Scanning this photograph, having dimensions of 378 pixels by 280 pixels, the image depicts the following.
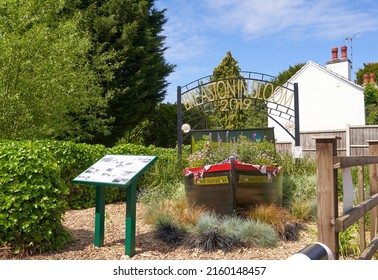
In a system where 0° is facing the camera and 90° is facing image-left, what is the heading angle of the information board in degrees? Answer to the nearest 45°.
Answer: approximately 45°

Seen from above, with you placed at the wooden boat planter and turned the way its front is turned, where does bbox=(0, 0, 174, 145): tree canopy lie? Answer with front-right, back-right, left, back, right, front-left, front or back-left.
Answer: back-right

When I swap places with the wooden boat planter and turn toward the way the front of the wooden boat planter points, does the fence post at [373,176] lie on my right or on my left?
on my left

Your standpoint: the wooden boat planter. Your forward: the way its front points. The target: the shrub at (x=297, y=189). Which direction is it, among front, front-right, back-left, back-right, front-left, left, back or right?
back-left

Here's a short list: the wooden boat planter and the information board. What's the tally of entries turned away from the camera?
0

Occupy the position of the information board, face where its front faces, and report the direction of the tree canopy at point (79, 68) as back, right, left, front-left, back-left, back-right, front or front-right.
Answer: back-right

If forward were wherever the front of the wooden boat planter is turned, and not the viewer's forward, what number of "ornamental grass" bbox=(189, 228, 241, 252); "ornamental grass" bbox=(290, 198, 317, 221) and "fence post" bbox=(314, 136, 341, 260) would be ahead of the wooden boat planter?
2

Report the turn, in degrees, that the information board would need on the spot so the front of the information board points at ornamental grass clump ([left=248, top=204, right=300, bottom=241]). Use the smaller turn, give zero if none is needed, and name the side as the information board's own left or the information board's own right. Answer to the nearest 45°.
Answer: approximately 135° to the information board's own left

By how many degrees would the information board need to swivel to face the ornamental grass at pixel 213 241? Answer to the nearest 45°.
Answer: approximately 135° to its left

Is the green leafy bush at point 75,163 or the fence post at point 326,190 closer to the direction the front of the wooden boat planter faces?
the fence post

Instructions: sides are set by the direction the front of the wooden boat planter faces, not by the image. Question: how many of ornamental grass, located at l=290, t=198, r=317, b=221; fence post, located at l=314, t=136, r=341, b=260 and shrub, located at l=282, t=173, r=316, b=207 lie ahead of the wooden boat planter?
1

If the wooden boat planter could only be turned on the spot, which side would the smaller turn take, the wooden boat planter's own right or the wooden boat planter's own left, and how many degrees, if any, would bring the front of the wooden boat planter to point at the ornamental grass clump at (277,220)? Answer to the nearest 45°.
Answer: approximately 90° to the wooden boat planter's own left

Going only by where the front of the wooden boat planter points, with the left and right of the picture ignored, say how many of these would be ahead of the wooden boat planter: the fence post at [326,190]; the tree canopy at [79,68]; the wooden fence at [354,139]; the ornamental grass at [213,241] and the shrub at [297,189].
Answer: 2

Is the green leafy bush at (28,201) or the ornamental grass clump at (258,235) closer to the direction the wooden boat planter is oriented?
the ornamental grass clump

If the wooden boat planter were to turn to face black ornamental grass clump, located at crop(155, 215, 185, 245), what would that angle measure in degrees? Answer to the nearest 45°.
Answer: approximately 45° to its right
